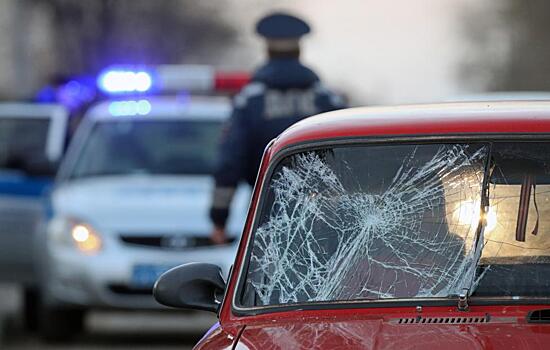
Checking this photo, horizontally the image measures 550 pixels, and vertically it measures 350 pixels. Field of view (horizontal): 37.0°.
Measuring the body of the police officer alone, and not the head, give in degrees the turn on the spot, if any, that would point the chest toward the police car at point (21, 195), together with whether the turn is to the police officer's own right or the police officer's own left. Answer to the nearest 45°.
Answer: approximately 45° to the police officer's own left

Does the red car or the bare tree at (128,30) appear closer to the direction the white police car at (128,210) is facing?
the red car

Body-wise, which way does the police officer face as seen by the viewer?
away from the camera

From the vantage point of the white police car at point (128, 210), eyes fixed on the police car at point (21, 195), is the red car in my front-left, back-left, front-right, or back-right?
back-left

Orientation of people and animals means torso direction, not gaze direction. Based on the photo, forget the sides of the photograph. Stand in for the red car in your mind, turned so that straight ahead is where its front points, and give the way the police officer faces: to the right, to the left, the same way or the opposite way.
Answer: the opposite way

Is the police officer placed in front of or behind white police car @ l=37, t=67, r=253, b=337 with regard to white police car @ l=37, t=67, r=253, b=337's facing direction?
in front

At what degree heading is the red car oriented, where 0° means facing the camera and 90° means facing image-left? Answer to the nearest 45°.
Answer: approximately 0°

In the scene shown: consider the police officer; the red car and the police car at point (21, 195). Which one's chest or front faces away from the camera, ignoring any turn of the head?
the police officer
